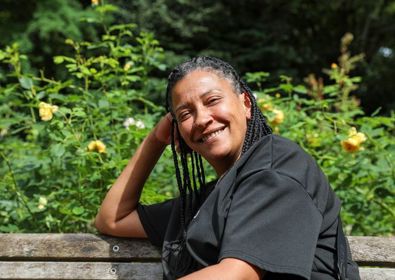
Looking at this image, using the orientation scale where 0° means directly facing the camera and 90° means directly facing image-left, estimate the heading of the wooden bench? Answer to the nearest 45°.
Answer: approximately 0°

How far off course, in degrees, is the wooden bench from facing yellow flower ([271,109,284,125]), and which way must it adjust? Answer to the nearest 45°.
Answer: approximately 135° to its left

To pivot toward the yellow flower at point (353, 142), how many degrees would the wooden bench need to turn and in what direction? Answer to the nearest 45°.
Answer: approximately 135° to its left

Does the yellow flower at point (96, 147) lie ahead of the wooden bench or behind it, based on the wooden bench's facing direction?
behind
